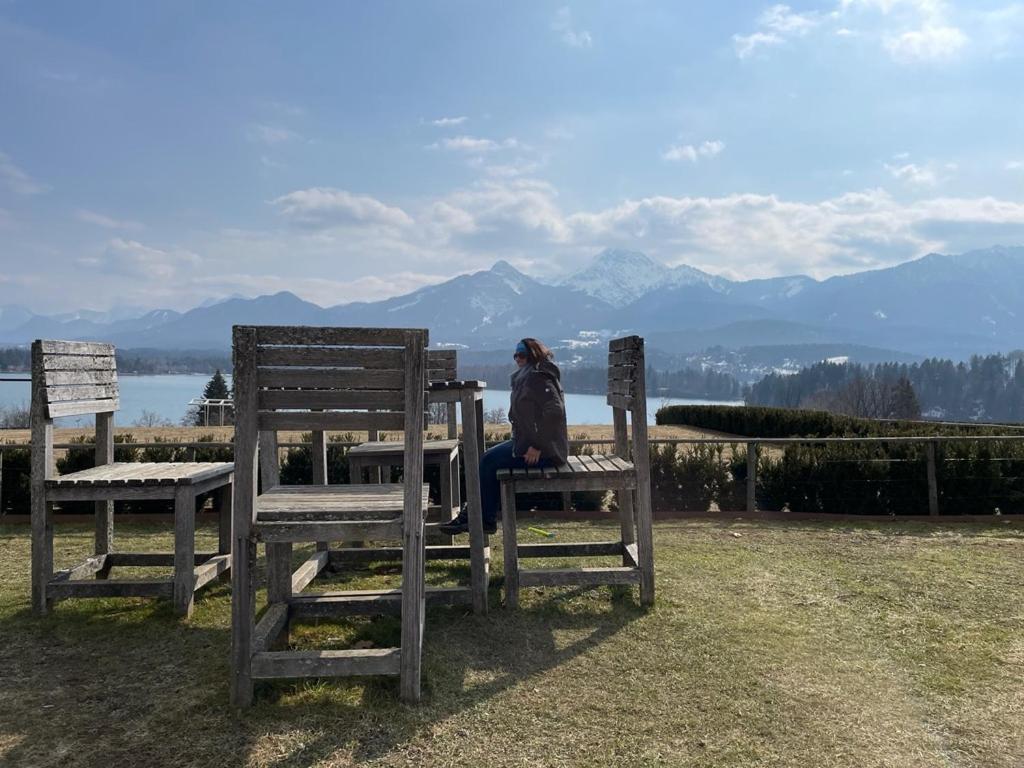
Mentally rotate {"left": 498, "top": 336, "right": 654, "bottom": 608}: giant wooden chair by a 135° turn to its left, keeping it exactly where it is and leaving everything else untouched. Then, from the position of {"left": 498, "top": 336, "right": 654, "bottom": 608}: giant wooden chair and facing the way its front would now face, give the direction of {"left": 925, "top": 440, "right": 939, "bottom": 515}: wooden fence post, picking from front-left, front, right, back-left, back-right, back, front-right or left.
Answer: left

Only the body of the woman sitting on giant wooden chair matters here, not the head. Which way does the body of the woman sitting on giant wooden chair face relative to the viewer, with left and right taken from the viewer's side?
facing to the left of the viewer

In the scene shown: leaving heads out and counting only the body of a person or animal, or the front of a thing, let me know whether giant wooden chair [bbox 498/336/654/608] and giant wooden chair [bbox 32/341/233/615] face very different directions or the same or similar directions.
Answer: very different directions

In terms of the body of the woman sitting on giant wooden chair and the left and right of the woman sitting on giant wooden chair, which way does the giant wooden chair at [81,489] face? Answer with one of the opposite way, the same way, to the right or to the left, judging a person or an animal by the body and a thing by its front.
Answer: the opposite way

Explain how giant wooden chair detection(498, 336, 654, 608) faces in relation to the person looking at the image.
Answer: facing to the left of the viewer

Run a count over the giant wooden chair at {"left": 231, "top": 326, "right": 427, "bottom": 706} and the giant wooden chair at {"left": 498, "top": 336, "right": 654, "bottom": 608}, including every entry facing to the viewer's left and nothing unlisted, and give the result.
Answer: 1

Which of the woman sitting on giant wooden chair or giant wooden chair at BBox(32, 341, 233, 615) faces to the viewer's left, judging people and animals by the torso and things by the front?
the woman sitting on giant wooden chair

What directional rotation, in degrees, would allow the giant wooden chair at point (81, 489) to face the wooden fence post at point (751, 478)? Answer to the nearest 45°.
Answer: approximately 45° to its left
